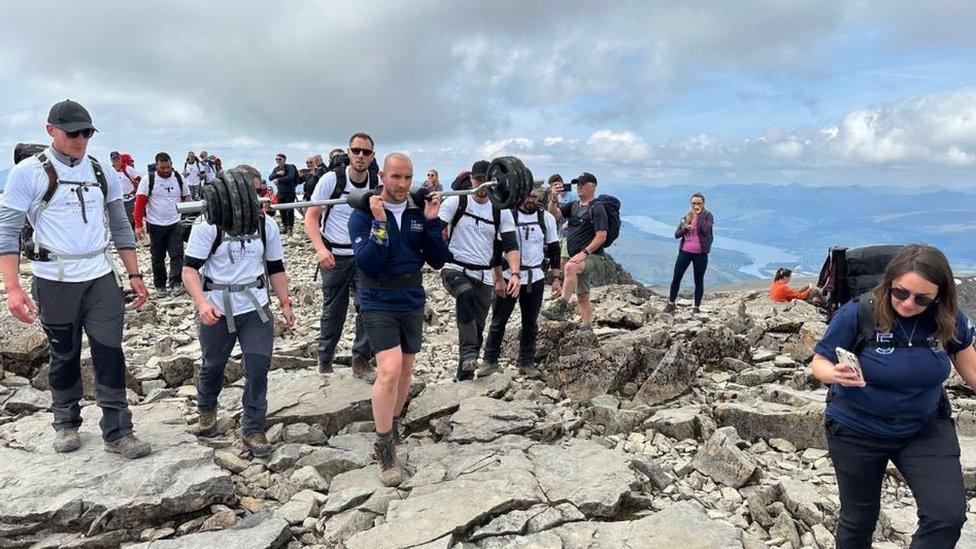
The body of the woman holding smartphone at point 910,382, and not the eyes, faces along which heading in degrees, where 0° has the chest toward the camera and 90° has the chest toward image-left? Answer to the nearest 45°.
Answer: approximately 0°

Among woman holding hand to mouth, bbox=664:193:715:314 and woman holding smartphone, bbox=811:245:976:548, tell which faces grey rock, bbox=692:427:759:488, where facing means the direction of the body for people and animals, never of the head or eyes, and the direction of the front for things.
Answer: woman holding hand to mouth, bbox=664:193:715:314

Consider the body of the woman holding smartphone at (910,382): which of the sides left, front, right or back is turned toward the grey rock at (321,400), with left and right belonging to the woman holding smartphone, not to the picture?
right

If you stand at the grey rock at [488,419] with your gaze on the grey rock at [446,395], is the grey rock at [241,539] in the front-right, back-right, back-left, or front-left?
back-left

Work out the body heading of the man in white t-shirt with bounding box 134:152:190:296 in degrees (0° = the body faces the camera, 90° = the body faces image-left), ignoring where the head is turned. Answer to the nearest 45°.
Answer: approximately 0°

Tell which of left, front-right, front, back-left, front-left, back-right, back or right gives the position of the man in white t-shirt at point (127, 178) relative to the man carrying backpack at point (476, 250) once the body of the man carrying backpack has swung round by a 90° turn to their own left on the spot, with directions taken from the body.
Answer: back-left

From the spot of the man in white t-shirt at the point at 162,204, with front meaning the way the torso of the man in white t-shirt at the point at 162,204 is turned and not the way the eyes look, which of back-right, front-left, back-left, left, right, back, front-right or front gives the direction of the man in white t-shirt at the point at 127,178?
back
